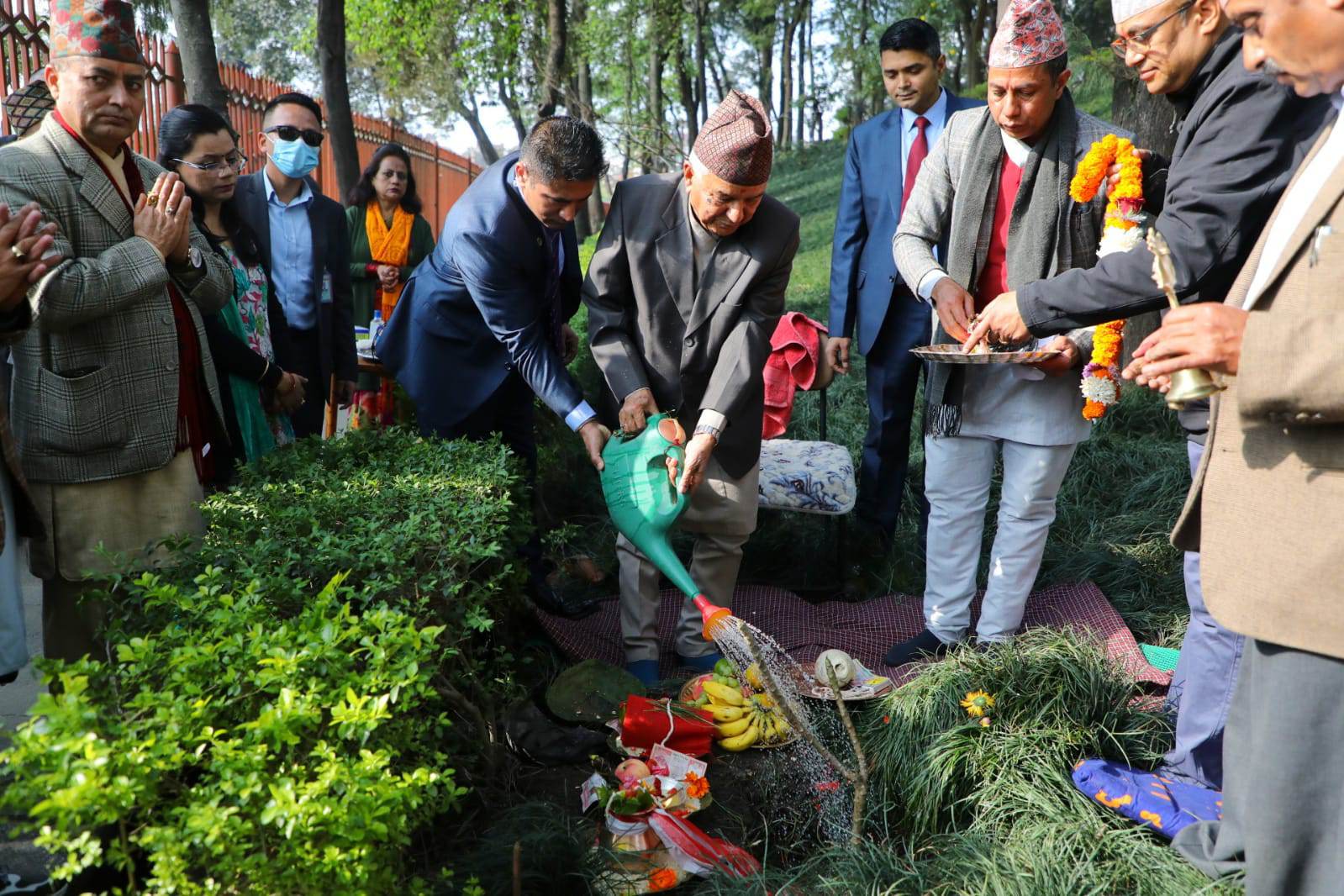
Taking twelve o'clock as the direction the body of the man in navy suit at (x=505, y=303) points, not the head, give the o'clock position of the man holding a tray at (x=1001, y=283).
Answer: The man holding a tray is roughly at 11 o'clock from the man in navy suit.

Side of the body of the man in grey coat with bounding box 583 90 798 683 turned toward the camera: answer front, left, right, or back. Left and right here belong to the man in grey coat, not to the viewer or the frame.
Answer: front

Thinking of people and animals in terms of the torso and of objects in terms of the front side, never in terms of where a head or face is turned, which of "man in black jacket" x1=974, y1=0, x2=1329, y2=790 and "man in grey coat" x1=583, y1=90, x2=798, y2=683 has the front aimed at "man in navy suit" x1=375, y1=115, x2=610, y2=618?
"man in black jacket" x1=974, y1=0, x2=1329, y2=790

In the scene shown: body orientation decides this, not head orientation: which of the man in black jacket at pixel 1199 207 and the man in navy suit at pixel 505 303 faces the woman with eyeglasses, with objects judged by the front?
the man in black jacket

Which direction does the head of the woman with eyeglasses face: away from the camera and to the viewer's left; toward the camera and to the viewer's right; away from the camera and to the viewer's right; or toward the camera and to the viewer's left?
toward the camera and to the viewer's right

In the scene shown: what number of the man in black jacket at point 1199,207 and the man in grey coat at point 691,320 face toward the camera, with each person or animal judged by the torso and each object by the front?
1

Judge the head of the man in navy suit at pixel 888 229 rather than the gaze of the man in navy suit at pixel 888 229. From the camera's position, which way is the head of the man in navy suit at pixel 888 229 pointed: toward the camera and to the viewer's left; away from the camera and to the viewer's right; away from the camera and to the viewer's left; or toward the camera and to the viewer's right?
toward the camera and to the viewer's left

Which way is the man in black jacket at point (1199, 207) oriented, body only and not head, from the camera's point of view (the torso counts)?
to the viewer's left

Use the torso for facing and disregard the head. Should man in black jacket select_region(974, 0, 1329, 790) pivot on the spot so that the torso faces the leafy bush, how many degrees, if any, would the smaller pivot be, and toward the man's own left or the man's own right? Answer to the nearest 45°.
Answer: approximately 45° to the man's own left

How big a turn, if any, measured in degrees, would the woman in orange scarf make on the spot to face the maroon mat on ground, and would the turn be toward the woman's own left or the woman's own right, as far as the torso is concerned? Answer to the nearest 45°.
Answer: approximately 45° to the woman's own left

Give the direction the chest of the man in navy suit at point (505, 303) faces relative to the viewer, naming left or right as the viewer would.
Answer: facing the viewer and to the right of the viewer

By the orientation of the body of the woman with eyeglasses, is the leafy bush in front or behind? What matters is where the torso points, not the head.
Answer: in front

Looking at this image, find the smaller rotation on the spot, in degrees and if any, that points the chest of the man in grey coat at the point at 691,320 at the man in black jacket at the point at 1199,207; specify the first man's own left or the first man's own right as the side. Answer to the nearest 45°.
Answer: approximately 45° to the first man's own left

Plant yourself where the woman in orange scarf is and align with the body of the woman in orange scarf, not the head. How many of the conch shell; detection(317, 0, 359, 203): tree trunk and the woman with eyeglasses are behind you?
1
